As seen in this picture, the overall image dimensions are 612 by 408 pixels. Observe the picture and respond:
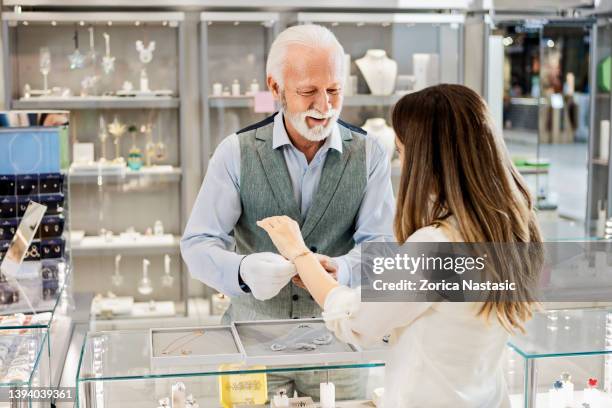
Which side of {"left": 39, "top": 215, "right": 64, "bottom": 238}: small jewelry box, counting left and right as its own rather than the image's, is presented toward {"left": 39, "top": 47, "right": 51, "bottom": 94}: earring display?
back

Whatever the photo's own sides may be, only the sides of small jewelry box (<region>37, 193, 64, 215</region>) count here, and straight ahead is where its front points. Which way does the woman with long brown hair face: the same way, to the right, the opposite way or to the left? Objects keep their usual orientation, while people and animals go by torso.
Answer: the opposite way

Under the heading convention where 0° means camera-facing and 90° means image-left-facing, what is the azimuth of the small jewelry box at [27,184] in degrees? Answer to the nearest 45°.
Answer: approximately 0°

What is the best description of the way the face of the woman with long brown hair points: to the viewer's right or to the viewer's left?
to the viewer's left

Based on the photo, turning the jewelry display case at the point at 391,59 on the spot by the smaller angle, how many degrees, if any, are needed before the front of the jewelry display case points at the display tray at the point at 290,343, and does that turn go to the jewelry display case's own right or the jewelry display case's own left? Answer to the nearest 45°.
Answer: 0° — it already faces it

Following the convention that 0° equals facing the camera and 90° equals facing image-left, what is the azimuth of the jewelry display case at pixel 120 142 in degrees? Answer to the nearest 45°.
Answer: approximately 0°

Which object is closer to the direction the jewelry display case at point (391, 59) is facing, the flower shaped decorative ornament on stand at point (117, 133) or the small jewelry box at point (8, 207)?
the small jewelry box

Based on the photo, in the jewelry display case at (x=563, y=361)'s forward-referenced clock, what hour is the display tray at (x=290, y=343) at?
The display tray is roughly at 2 o'clock from the jewelry display case.

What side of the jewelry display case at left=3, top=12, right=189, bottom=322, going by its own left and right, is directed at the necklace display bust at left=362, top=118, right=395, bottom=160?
left

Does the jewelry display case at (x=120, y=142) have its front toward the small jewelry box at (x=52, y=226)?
yes
